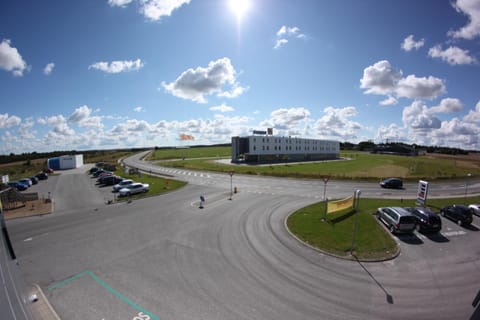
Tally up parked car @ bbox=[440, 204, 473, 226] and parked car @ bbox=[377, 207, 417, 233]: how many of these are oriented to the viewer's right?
0
